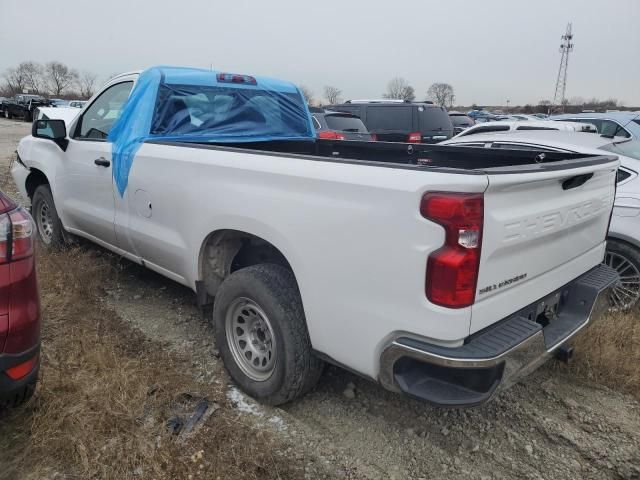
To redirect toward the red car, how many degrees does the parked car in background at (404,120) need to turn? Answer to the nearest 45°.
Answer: approximately 135° to its left

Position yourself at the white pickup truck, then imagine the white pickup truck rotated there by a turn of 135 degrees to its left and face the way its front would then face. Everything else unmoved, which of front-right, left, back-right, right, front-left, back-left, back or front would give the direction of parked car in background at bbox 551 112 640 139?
back-left

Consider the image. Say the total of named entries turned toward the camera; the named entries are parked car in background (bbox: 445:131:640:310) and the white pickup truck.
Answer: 0

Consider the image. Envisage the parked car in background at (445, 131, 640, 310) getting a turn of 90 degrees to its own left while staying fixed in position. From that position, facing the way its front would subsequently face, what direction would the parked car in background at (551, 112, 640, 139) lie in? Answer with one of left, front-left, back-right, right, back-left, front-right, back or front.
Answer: back-right

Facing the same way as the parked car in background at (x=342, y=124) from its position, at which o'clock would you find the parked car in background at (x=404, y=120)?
the parked car in background at (x=404, y=120) is roughly at 3 o'clock from the parked car in background at (x=342, y=124).

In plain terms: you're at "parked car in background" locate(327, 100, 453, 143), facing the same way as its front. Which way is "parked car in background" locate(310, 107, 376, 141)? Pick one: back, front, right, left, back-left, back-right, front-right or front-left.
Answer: left

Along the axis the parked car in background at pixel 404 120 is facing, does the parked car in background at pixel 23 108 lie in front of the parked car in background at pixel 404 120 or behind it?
in front

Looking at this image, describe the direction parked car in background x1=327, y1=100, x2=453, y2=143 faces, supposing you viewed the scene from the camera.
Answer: facing away from the viewer and to the left of the viewer

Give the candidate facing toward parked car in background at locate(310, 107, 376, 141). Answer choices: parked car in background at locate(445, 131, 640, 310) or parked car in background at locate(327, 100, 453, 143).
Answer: parked car in background at locate(445, 131, 640, 310)

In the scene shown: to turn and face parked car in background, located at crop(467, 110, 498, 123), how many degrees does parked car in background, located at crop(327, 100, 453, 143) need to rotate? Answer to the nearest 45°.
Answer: approximately 45° to its right

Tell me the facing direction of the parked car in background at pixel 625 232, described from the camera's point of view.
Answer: facing away from the viewer and to the left of the viewer

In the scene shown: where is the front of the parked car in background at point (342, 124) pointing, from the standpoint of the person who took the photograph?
facing away from the viewer and to the left of the viewer

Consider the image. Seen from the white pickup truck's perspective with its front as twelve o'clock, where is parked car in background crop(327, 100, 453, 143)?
The parked car in background is roughly at 2 o'clock from the white pickup truck.
